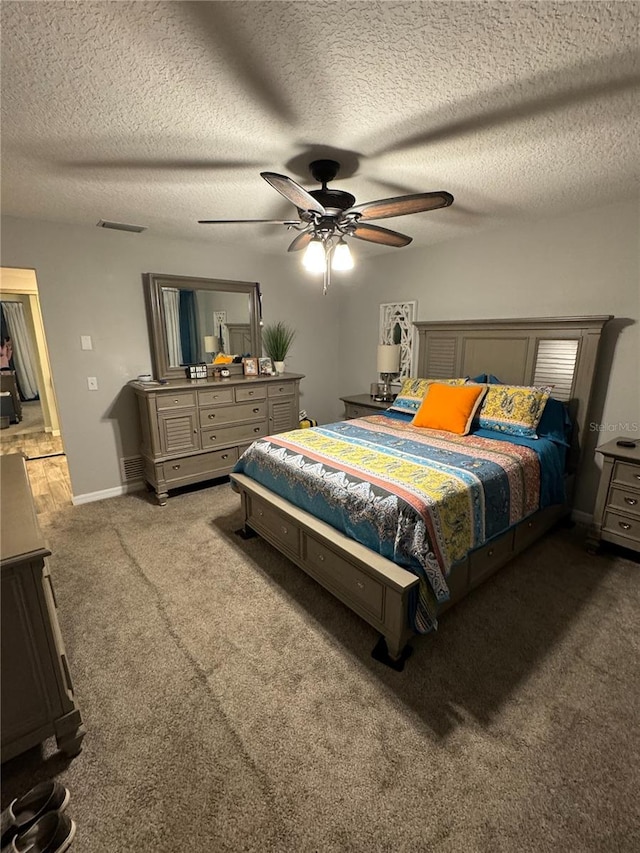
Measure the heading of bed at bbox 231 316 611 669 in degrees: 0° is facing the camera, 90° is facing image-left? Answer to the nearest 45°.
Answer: approximately 45°

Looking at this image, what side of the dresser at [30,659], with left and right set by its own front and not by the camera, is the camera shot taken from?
right

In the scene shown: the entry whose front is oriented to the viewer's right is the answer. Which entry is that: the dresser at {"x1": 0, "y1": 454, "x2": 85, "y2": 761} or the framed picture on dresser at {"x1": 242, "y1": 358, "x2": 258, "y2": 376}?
the dresser

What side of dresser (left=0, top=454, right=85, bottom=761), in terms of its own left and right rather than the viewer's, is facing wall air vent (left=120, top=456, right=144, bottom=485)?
left

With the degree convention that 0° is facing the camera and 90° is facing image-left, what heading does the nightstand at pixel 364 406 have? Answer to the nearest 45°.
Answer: approximately 45°

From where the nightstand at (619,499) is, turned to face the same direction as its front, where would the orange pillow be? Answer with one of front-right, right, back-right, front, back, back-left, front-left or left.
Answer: front-right

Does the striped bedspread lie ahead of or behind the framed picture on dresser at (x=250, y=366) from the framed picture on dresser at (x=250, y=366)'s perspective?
ahead

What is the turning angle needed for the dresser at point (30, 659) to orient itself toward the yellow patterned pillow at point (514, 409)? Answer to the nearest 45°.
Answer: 0° — it already faces it

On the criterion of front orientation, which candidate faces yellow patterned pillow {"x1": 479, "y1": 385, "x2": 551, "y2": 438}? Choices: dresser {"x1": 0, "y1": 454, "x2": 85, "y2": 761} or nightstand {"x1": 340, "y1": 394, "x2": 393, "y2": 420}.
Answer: the dresser

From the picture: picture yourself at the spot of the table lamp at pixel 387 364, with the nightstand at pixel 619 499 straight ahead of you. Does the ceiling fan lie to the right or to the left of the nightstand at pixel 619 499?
right

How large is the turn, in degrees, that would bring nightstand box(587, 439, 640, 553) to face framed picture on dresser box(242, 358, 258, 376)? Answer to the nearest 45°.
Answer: approximately 45° to its right
